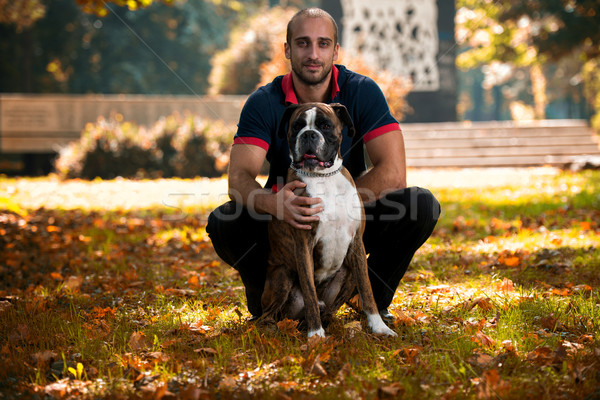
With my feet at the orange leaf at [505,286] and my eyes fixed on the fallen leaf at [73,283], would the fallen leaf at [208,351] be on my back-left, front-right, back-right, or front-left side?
front-left

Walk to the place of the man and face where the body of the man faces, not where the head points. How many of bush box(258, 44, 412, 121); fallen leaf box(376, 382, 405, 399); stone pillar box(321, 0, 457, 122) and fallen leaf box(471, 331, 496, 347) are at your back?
2

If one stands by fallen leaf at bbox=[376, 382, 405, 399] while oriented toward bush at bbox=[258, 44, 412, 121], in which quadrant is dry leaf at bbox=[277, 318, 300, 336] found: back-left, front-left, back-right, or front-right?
front-left

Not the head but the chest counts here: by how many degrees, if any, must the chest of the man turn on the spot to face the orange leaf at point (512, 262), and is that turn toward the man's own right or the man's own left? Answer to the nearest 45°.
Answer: approximately 135° to the man's own left

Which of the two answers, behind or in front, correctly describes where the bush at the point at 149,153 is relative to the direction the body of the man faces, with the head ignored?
behind

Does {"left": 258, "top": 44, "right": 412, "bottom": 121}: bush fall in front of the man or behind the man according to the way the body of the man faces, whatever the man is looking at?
behind

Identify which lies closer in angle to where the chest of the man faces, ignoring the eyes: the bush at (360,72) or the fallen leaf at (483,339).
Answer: the fallen leaf

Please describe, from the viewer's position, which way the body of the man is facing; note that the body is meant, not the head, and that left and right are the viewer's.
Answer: facing the viewer

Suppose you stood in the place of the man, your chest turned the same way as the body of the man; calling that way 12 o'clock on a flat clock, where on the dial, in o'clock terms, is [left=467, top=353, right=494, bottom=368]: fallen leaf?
The fallen leaf is roughly at 11 o'clock from the man.

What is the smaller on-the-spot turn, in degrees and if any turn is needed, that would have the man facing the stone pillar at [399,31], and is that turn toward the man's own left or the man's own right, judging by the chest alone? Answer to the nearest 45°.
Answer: approximately 180°

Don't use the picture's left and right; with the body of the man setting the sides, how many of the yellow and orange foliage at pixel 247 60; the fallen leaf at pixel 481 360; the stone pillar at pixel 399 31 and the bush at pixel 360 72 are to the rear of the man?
3

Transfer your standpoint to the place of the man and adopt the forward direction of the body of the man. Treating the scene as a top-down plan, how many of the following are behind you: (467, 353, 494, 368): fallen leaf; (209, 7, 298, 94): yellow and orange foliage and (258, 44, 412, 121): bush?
2

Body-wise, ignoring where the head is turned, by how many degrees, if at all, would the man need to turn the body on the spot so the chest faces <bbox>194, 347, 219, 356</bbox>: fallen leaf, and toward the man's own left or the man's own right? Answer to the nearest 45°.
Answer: approximately 45° to the man's own right
